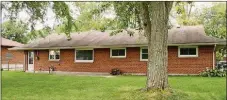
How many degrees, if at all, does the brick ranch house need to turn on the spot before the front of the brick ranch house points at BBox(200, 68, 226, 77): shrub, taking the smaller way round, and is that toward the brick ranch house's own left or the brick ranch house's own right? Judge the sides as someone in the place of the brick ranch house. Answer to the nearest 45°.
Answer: approximately 45° to the brick ranch house's own left

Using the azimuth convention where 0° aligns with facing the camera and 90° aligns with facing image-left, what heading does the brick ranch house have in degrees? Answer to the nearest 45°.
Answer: approximately 0°
